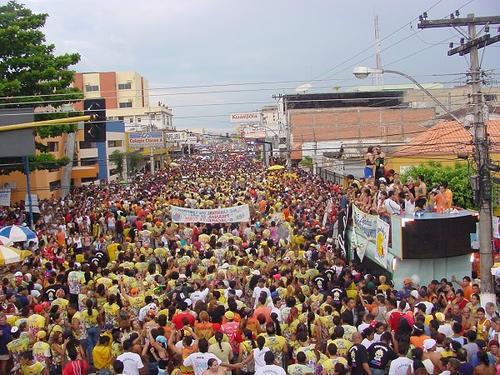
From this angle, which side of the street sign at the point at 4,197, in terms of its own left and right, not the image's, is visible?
front

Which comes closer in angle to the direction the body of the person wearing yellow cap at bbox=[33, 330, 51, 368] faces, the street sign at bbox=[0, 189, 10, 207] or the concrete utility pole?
the street sign

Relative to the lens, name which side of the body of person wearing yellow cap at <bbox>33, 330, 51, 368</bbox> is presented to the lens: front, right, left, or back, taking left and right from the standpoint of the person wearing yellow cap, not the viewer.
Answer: back

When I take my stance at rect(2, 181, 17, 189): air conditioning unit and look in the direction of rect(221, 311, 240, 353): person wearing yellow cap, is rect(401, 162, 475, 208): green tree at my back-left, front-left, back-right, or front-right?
front-left

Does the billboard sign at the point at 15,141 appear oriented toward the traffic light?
no

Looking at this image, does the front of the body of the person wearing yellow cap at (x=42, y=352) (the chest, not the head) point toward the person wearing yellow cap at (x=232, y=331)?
no

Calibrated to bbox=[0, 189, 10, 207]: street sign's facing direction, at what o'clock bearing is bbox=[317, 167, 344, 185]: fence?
The fence is roughly at 8 o'clock from the street sign.

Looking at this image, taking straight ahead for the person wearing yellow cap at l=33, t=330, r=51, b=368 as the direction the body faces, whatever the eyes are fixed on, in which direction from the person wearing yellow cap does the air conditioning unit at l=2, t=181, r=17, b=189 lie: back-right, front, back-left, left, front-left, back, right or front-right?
front
